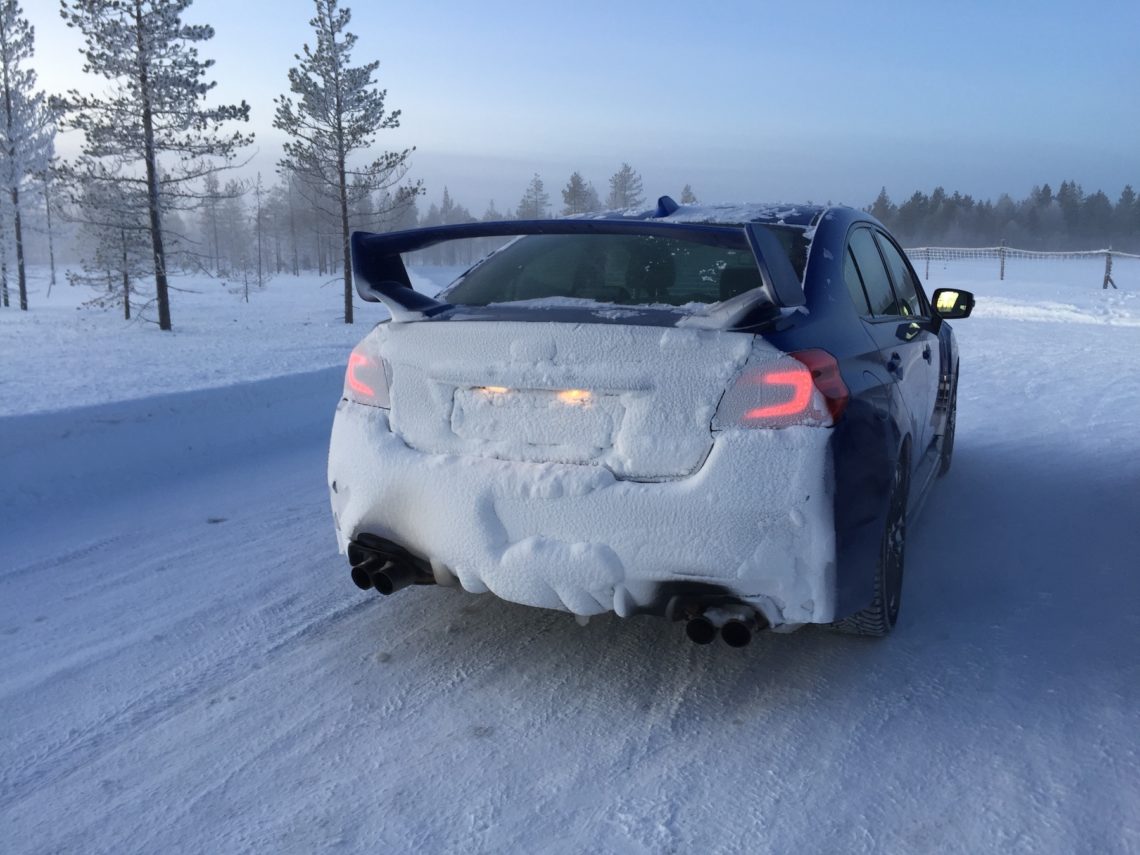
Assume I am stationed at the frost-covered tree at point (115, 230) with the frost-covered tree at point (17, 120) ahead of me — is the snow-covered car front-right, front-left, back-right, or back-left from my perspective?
back-left

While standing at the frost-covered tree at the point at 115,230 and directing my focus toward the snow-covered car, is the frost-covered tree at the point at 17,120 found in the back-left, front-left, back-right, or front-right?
back-right

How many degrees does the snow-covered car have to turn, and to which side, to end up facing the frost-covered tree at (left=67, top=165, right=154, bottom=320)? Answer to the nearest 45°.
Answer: approximately 90° to its left

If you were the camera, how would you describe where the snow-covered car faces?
facing away from the viewer and to the right of the viewer

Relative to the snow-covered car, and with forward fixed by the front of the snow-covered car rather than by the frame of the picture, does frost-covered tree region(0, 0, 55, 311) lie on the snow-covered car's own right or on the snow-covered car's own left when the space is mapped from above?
on the snow-covered car's own left
